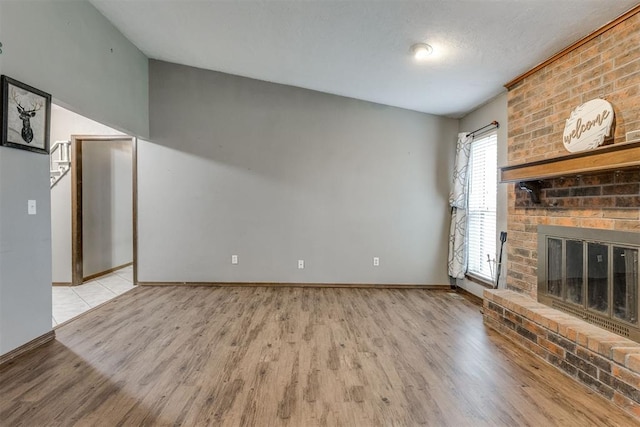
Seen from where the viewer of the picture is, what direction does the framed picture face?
facing the viewer and to the right of the viewer

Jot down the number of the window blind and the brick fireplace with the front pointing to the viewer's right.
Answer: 0

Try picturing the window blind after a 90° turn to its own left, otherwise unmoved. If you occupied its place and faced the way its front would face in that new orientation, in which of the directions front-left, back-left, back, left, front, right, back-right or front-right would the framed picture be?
right

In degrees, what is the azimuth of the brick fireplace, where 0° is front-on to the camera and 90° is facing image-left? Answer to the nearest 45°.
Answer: approximately 45°

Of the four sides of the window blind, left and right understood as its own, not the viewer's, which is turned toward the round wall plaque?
left

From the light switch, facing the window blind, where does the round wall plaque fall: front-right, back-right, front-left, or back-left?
front-right

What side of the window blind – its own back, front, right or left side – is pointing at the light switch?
front

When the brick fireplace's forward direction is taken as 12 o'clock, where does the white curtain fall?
The white curtain is roughly at 3 o'clock from the brick fireplace.

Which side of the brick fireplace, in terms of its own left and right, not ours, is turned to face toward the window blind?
right

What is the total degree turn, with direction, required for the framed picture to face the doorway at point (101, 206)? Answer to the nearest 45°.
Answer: approximately 135° to its left

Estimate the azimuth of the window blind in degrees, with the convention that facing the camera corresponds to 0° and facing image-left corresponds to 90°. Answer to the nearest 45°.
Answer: approximately 45°

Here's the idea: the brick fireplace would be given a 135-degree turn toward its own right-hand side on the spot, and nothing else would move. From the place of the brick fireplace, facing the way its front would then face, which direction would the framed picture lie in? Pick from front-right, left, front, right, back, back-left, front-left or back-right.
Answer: back-left

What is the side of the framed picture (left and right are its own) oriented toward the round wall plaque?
front
